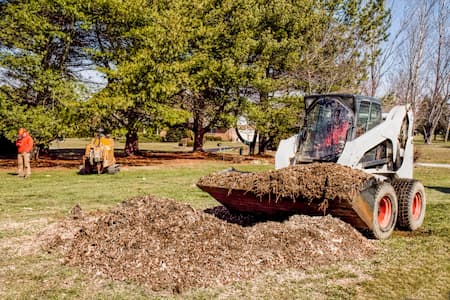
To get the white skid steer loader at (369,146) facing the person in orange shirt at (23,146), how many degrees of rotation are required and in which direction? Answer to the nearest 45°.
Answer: approximately 45° to its right

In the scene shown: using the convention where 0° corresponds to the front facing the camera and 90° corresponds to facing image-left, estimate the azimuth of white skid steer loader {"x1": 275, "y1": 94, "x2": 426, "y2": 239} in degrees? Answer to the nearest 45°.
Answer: approximately 45°

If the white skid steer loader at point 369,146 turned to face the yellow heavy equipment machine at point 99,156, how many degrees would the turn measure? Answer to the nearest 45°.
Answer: approximately 90° to its right

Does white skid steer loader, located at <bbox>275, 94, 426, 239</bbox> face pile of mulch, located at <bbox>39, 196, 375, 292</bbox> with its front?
yes

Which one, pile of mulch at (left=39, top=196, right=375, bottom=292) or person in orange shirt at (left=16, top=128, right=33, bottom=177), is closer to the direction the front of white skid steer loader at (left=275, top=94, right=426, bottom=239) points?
the pile of mulch
